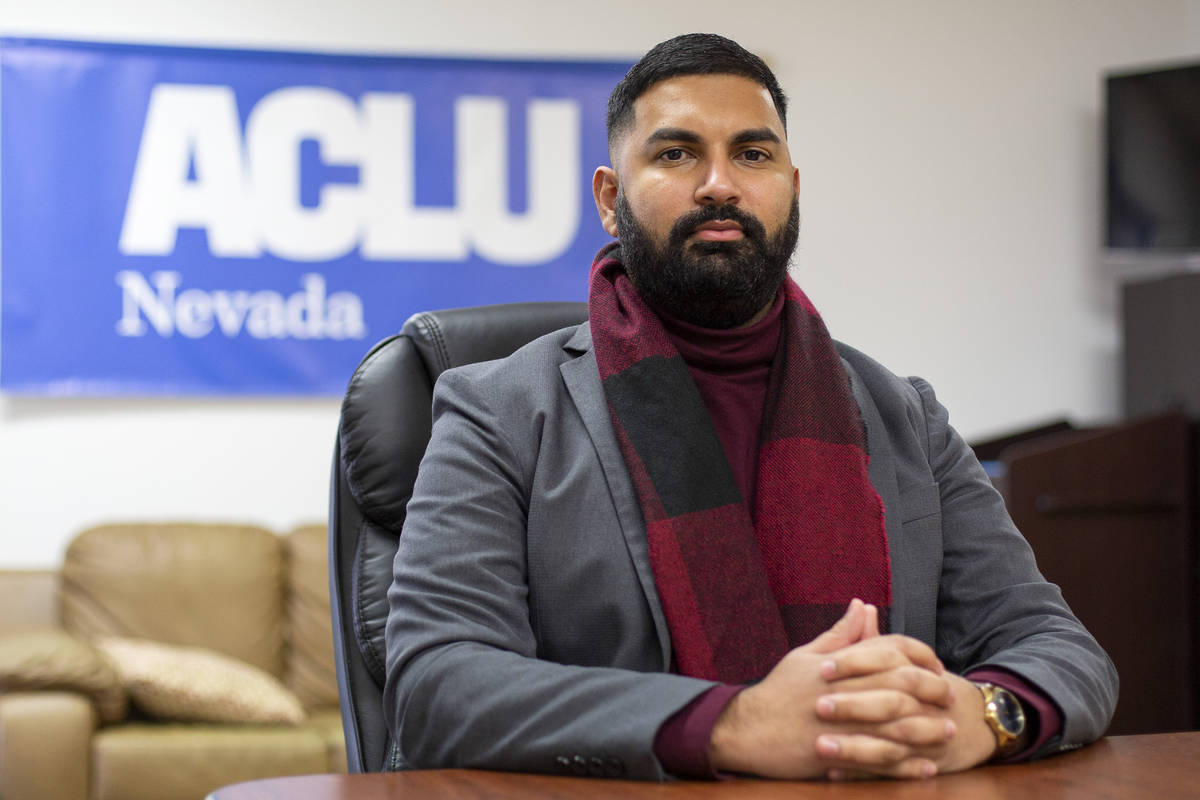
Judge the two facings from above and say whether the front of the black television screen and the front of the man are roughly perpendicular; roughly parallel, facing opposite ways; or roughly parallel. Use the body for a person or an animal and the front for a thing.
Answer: roughly perpendicular

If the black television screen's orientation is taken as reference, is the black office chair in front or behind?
in front

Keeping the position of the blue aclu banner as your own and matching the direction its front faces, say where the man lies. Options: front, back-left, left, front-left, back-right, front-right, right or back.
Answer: front

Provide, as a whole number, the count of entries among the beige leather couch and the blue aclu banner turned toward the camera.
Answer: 2

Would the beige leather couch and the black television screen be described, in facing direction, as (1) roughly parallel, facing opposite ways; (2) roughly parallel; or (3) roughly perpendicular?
roughly perpendicular

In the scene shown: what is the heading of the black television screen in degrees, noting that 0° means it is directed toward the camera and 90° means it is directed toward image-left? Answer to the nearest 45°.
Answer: approximately 45°

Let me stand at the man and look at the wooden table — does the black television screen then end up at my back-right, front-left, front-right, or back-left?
back-left

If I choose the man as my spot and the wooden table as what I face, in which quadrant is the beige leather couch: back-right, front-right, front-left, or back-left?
back-right

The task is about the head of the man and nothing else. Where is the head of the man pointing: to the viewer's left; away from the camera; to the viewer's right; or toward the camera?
toward the camera

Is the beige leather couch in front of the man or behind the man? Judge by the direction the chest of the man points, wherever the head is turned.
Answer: behind

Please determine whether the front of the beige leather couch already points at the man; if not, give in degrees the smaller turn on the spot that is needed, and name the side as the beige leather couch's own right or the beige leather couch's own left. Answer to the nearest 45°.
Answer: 0° — it already faces them

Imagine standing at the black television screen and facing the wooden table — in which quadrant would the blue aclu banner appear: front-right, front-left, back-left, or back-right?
front-right

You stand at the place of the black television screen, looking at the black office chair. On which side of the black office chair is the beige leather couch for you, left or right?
right

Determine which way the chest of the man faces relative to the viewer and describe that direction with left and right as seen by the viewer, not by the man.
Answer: facing the viewer and to the right of the viewer

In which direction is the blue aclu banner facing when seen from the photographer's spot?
facing the viewer

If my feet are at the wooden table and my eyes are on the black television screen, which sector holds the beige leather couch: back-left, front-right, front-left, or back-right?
front-left
